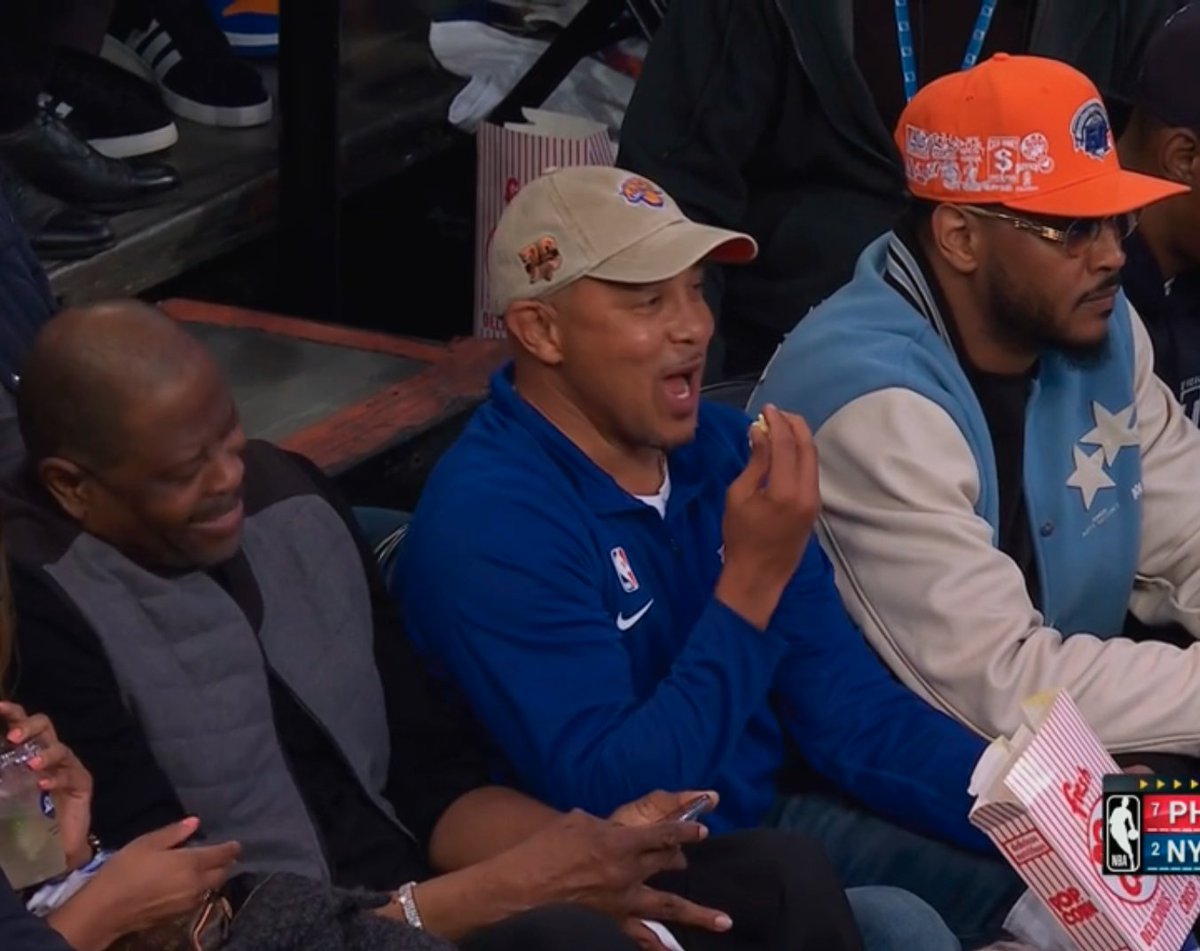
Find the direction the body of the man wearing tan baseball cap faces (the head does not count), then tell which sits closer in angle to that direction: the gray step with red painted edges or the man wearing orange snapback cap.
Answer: the man wearing orange snapback cap

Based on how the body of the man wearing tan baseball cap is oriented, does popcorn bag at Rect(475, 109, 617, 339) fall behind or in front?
behind

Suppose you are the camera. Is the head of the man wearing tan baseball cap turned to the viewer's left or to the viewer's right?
to the viewer's right

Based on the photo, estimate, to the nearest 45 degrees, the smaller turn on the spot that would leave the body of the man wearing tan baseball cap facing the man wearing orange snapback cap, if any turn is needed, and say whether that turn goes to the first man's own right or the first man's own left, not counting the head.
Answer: approximately 90° to the first man's own left

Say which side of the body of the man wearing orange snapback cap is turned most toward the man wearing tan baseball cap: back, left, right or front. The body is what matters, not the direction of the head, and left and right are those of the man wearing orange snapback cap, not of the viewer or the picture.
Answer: right

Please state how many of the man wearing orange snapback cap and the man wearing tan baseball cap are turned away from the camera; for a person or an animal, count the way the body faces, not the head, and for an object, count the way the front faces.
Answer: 0

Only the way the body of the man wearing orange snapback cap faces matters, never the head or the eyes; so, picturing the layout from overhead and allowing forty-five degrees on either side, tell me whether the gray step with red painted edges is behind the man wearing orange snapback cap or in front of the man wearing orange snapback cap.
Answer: behind

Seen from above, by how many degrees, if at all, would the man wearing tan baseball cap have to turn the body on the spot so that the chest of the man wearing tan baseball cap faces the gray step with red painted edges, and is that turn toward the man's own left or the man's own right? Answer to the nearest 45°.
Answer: approximately 180°

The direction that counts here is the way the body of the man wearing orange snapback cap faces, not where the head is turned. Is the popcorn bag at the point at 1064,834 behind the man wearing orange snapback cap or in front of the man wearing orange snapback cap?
in front
